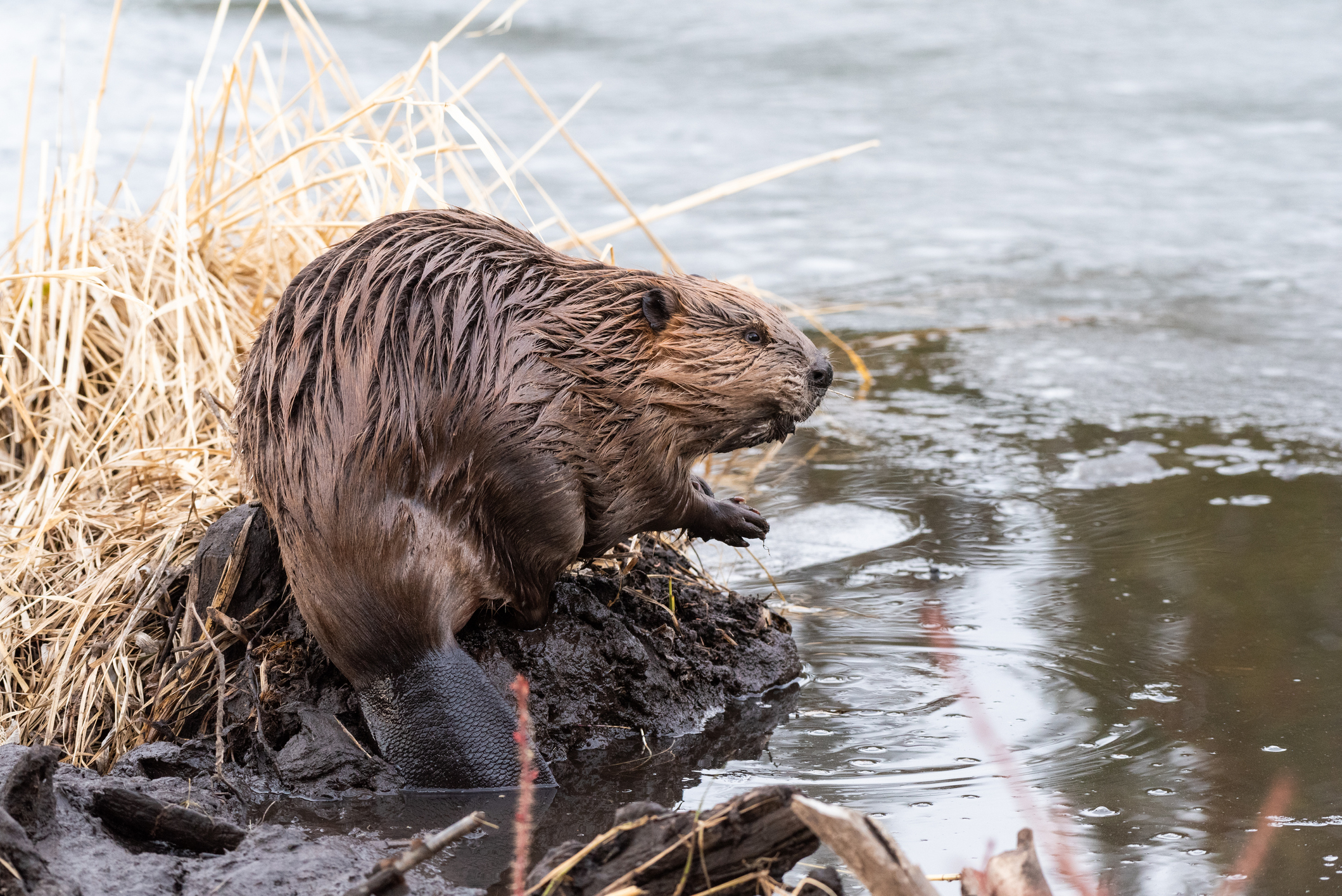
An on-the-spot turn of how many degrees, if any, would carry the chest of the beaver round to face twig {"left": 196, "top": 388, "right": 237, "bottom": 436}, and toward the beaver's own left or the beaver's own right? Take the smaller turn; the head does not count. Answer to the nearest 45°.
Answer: approximately 135° to the beaver's own left

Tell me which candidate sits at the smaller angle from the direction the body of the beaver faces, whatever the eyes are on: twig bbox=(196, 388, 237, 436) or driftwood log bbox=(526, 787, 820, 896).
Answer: the driftwood log

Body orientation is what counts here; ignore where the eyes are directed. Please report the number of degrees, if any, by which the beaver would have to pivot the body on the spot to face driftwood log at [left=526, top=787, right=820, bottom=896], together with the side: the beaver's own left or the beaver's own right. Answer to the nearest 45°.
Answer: approximately 90° to the beaver's own right

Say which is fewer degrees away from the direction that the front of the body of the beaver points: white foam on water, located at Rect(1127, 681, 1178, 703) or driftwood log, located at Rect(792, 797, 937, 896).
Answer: the white foam on water

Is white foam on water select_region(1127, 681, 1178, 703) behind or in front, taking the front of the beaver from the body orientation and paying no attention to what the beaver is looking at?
in front

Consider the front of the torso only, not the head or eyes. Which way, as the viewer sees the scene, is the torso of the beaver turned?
to the viewer's right

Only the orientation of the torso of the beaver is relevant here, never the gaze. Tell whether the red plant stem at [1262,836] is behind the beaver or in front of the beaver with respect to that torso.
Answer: in front

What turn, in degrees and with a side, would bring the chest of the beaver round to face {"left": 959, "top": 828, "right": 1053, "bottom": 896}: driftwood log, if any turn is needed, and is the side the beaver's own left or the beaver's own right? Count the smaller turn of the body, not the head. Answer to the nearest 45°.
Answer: approximately 45° to the beaver's own right

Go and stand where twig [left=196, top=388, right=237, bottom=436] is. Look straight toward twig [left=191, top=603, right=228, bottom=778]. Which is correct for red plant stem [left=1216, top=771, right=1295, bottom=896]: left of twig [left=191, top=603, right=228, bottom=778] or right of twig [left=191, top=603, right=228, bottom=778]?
left
